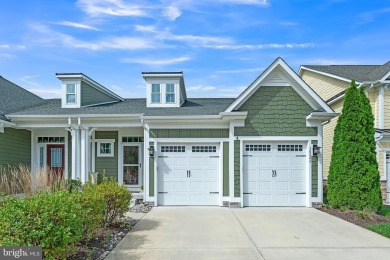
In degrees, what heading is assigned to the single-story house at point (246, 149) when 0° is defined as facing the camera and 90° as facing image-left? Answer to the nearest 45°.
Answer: approximately 0°

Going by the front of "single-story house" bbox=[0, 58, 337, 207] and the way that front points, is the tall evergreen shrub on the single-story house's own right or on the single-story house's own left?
on the single-story house's own left

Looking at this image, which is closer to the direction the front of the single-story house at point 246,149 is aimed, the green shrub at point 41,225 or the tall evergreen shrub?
the green shrub

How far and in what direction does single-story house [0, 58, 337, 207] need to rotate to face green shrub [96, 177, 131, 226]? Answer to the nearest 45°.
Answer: approximately 45° to its right

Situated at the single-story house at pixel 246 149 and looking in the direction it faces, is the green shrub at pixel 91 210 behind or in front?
in front
